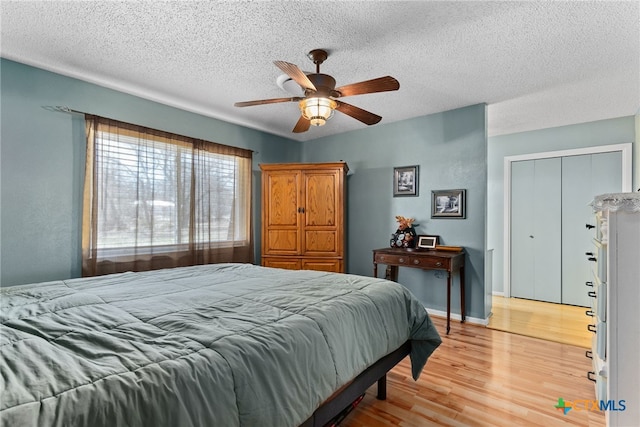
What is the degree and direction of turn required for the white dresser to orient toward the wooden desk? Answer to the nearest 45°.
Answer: approximately 45° to its right

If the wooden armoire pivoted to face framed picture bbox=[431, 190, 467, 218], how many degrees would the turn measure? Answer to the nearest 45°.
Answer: approximately 90° to its left

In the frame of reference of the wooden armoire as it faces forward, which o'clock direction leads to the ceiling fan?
The ceiling fan is roughly at 12 o'clock from the wooden armoire.

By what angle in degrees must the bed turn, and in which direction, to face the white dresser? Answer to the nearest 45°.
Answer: approximately 45° to its right

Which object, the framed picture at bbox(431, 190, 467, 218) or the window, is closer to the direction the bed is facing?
the framed picture

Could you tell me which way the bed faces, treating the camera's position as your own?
facing away from the viewer and to the right of the viewer

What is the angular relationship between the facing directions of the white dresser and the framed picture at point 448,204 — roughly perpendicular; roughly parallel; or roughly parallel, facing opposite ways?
roughly perpendicular

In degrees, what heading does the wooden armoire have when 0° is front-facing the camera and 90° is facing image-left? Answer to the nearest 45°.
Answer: approximately 0°

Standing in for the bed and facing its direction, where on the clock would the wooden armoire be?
The wooden armoire is roughly at 11 o'clock from the bed.

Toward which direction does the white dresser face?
to the viewer's left
